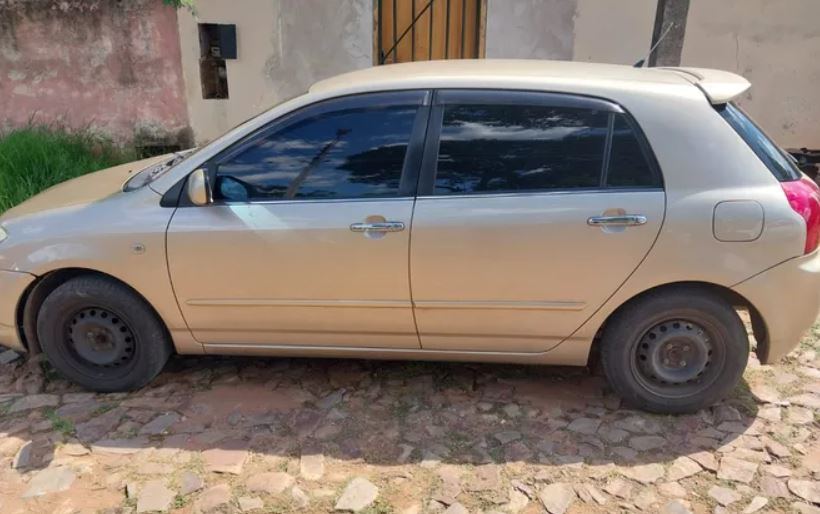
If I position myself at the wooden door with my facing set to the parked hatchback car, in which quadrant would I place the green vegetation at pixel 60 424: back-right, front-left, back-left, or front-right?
front-right

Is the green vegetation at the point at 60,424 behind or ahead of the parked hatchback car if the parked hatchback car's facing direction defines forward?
ahead

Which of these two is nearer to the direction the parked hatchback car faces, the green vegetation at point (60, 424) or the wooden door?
the green vegetation

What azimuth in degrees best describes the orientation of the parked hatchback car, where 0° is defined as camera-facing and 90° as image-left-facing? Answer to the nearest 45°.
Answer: approximately 90°

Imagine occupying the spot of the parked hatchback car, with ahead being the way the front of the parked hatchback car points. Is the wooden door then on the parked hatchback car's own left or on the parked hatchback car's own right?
on the parked hatchback car's own right
